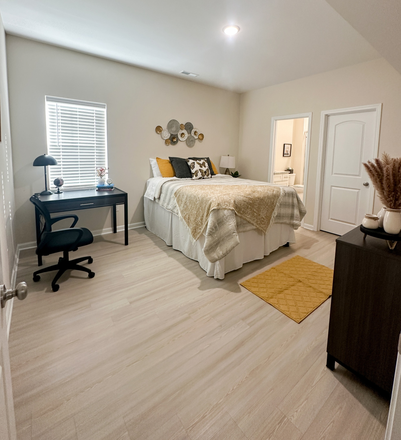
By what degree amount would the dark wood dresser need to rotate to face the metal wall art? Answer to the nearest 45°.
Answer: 0° — it already faces it

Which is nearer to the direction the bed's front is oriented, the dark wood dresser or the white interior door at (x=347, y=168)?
the dark wood dresser

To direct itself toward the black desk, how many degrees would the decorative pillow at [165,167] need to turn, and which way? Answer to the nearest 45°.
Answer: approximately 90° to its right

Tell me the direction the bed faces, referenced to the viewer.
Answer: facing the viewer and to the right of the viewer

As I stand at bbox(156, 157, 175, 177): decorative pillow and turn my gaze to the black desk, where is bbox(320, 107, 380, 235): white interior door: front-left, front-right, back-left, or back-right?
back-left

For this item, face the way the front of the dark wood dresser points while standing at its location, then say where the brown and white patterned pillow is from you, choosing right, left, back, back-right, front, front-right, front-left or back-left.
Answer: front

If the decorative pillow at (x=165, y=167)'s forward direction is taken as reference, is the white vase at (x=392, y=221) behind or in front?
in front

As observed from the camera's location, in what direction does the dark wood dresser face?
facing away from the viewer and to the left of the viewer
